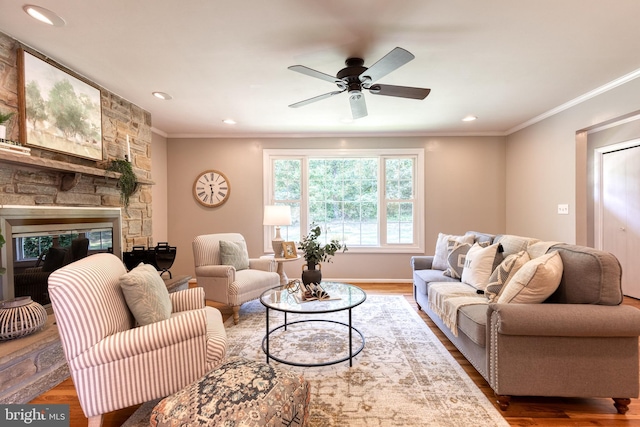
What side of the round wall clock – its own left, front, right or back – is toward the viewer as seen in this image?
front

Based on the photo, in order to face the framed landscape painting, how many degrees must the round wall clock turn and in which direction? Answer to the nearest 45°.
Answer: approximately 45° to its right

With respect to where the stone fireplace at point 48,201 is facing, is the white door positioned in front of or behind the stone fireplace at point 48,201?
in front

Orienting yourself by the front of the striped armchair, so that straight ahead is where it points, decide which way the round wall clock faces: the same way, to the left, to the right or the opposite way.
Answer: to the right

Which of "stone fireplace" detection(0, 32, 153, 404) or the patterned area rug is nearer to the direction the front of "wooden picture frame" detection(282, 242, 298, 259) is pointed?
the patterned area rug

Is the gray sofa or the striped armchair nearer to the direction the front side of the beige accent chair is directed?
the gray sofa

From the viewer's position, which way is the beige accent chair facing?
facing the viewer and to the right of the viewer

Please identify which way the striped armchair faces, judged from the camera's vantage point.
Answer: facing to the right of the viewer

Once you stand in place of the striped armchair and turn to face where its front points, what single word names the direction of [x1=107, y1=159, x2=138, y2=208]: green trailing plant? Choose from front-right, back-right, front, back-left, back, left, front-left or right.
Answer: left

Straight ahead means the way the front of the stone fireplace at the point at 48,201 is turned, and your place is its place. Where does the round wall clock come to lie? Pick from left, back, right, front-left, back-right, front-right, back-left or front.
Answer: left

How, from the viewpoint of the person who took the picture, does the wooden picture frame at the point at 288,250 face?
facing the viewer

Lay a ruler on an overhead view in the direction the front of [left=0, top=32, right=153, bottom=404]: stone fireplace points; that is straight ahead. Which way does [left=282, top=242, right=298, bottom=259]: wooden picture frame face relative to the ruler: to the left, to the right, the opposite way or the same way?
to the right

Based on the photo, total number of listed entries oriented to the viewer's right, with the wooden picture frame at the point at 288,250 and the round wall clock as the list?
0

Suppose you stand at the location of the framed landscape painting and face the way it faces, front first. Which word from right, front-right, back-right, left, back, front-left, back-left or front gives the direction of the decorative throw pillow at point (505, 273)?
front
